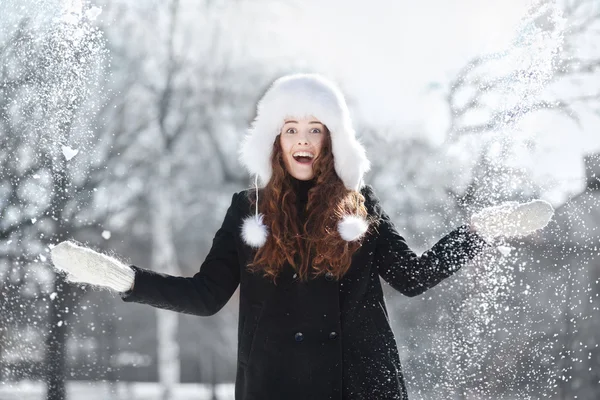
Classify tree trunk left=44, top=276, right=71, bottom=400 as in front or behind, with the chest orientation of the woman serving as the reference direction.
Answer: behind

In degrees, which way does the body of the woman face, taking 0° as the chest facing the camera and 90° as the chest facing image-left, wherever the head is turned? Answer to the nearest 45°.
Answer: approximately 0°

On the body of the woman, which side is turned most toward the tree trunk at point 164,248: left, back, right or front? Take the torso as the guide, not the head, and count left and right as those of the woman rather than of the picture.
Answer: back
